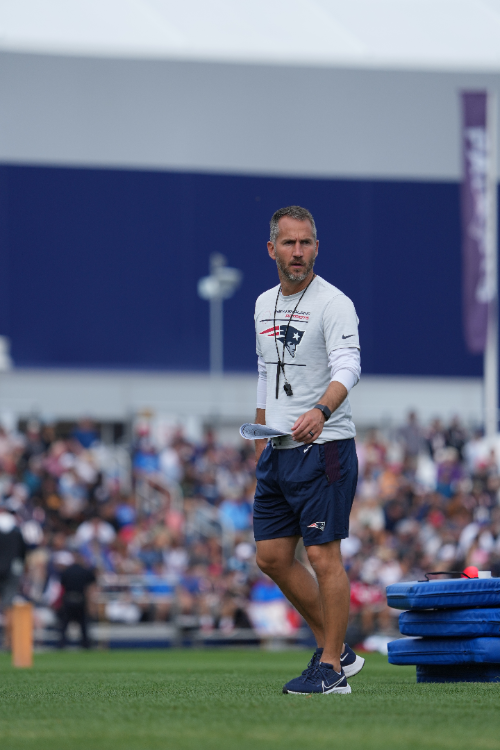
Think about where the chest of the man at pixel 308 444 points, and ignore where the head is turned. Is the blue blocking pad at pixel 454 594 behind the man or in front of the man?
behind

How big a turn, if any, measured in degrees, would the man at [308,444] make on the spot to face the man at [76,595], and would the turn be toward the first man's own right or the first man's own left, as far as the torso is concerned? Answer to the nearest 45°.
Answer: approximately 135° to the first man's own right

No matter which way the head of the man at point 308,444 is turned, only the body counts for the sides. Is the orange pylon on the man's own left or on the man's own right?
on the man's own right

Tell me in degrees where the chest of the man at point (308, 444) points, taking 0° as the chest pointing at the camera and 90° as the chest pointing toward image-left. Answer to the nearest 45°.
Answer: approximately 45°

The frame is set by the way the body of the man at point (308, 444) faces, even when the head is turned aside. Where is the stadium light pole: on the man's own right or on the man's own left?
on the man's own right
